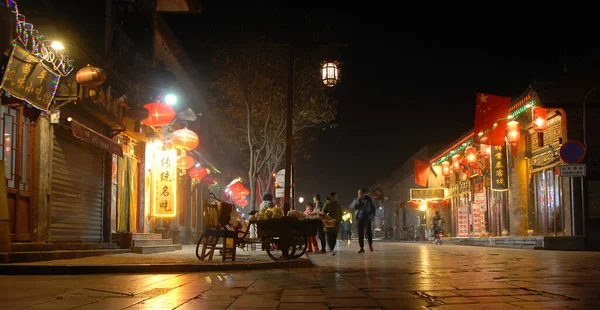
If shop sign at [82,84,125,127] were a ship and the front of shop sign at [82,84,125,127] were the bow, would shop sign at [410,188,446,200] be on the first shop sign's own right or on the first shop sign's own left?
on the first shop sign's own left

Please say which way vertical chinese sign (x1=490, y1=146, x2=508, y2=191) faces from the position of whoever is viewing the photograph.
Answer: facing the viewer

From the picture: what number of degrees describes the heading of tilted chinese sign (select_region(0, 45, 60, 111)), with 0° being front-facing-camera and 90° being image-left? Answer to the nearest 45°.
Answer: approximately 315°

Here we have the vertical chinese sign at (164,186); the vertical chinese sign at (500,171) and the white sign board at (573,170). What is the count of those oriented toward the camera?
3

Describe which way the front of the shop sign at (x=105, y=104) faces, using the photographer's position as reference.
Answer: facing the viewer and to the right of the viewer

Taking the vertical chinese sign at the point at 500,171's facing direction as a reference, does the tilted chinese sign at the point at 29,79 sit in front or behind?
in front

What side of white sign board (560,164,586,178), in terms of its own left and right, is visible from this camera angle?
front

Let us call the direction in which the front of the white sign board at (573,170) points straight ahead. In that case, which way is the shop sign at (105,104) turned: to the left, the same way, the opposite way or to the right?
to the left

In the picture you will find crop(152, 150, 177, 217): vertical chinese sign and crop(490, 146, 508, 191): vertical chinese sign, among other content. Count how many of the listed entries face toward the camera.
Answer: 2

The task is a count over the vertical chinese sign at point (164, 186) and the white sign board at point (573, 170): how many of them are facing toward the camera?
2

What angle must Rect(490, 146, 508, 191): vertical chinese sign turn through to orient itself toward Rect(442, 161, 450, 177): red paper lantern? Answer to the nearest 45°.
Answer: approximately 180°
